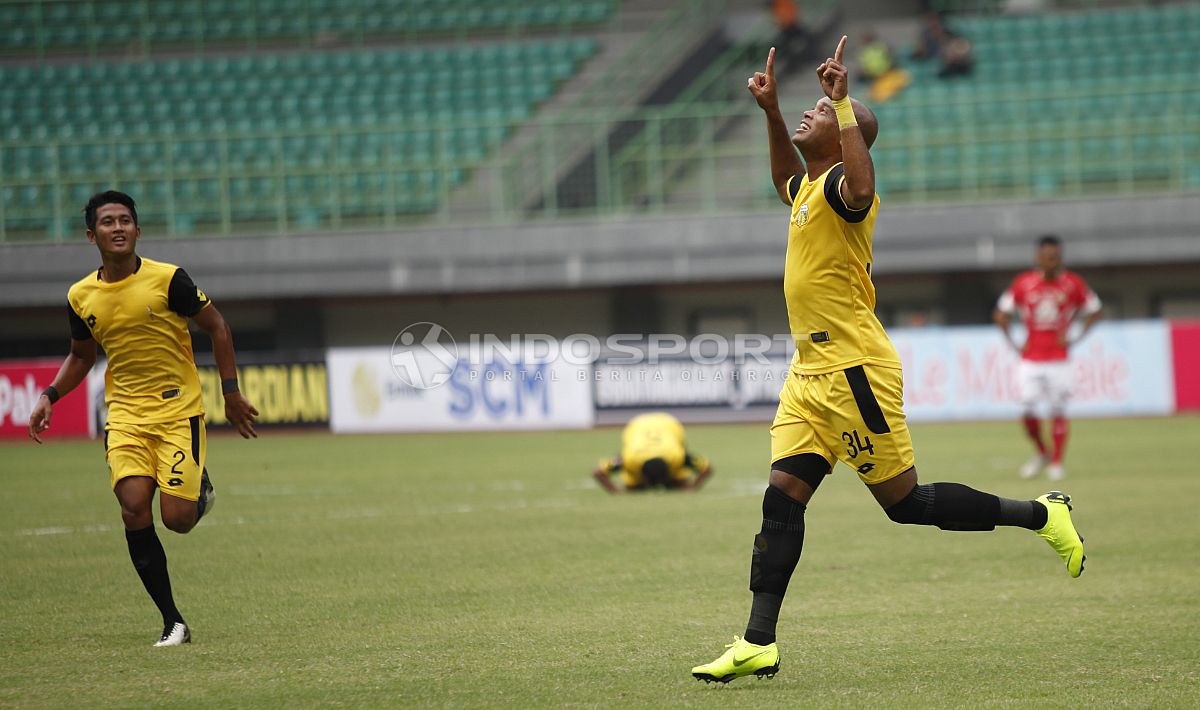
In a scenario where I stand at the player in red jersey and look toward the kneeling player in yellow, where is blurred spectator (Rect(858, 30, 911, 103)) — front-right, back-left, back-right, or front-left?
back-right

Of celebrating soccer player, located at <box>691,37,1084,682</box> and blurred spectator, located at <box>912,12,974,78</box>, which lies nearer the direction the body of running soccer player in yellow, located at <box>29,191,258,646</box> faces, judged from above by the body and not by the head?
the celebrating soccer player

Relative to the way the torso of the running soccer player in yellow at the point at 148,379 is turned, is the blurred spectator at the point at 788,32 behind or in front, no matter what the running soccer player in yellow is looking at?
behind

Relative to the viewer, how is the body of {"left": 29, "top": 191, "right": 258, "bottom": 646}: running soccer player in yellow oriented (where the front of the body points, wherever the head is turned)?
toward the camera

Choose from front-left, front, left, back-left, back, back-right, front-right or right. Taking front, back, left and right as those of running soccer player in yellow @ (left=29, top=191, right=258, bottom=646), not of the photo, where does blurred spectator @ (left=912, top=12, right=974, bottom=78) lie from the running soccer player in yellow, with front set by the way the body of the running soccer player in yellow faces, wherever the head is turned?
back-left

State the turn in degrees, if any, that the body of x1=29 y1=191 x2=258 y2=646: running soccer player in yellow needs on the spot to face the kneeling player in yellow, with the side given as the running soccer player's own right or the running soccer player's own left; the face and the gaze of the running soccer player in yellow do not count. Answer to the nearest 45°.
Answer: approximately 135° to the running soccer player's own left

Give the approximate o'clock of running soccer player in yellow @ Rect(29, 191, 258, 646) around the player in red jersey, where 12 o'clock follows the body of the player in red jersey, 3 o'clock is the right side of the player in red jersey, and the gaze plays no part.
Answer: The running soccer player in yellow is roughly at 1 o'clock from the player in red jersey.

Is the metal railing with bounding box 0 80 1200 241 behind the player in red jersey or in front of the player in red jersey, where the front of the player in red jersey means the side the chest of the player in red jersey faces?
behind

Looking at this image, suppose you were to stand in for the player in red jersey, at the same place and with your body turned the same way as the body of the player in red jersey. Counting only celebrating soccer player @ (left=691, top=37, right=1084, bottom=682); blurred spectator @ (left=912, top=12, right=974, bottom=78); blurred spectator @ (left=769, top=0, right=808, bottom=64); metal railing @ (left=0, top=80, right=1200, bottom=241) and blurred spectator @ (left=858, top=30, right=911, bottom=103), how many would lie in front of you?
1

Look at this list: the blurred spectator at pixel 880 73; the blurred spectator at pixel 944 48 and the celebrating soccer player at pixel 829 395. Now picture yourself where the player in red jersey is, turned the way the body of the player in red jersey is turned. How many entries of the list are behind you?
2

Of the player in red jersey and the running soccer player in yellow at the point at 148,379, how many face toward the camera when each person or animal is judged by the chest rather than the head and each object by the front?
2

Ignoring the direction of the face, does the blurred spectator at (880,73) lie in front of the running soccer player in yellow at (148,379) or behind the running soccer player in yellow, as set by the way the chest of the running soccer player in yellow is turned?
behind

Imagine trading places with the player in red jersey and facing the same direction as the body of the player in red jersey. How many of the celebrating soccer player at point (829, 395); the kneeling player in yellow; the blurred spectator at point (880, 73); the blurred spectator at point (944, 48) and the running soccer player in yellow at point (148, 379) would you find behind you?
2

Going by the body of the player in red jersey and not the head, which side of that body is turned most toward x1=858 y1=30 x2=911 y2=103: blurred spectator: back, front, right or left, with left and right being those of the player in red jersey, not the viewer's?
back

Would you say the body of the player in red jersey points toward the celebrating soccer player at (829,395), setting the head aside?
yes

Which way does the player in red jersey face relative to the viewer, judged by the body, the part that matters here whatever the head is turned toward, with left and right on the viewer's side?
facing the viewer

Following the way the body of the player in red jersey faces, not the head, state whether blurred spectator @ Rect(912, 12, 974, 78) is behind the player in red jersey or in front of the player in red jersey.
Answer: behind
